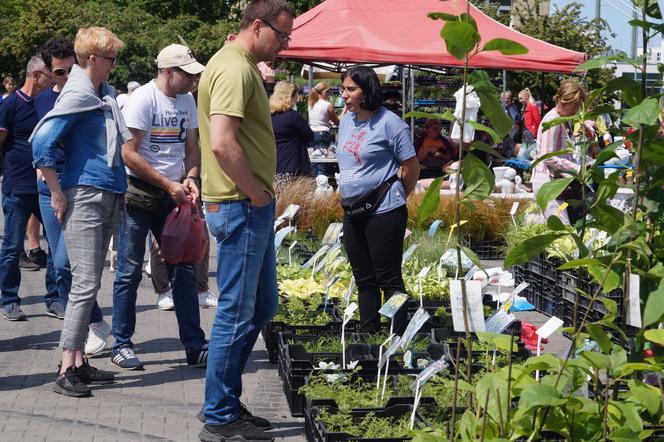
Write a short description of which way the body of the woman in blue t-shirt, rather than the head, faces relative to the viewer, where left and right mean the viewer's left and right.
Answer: facing the viewer and to the left of the viewer

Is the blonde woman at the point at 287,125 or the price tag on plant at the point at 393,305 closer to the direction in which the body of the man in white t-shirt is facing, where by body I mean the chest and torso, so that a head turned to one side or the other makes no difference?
the price tag on plant

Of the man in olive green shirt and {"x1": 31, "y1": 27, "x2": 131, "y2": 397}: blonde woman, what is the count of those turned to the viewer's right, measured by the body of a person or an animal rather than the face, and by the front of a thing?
2

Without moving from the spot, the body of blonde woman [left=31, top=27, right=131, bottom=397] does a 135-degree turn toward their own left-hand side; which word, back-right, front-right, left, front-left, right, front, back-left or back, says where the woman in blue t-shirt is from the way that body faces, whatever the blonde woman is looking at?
back-right

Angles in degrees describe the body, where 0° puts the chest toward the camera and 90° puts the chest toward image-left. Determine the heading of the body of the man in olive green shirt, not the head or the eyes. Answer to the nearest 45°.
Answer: approximately 270°

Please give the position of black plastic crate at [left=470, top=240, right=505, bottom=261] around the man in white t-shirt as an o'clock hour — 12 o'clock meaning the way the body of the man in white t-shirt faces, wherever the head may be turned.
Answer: The black plastic crate is roughly at 9 o'clock from the man in white t-shirt.

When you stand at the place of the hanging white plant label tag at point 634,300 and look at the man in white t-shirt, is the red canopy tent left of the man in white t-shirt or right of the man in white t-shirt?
right

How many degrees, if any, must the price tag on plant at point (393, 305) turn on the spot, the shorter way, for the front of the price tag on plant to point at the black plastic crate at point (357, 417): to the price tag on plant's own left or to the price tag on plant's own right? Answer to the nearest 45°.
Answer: approximately 45° to the price tag on plant's own left

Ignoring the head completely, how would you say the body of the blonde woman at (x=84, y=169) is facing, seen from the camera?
to the viewer's right

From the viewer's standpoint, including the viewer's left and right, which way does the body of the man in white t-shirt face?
facing the viewer and to the right of the viewer

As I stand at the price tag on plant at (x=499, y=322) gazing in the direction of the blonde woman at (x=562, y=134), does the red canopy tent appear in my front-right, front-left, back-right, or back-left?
front-left

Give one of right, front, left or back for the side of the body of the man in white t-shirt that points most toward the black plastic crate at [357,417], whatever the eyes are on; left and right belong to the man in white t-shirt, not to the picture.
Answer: front

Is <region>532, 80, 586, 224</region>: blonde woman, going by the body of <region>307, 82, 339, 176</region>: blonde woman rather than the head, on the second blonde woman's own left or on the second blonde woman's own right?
on the second blonde woman's own right

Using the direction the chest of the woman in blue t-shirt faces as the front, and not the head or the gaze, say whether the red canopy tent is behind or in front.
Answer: behind
